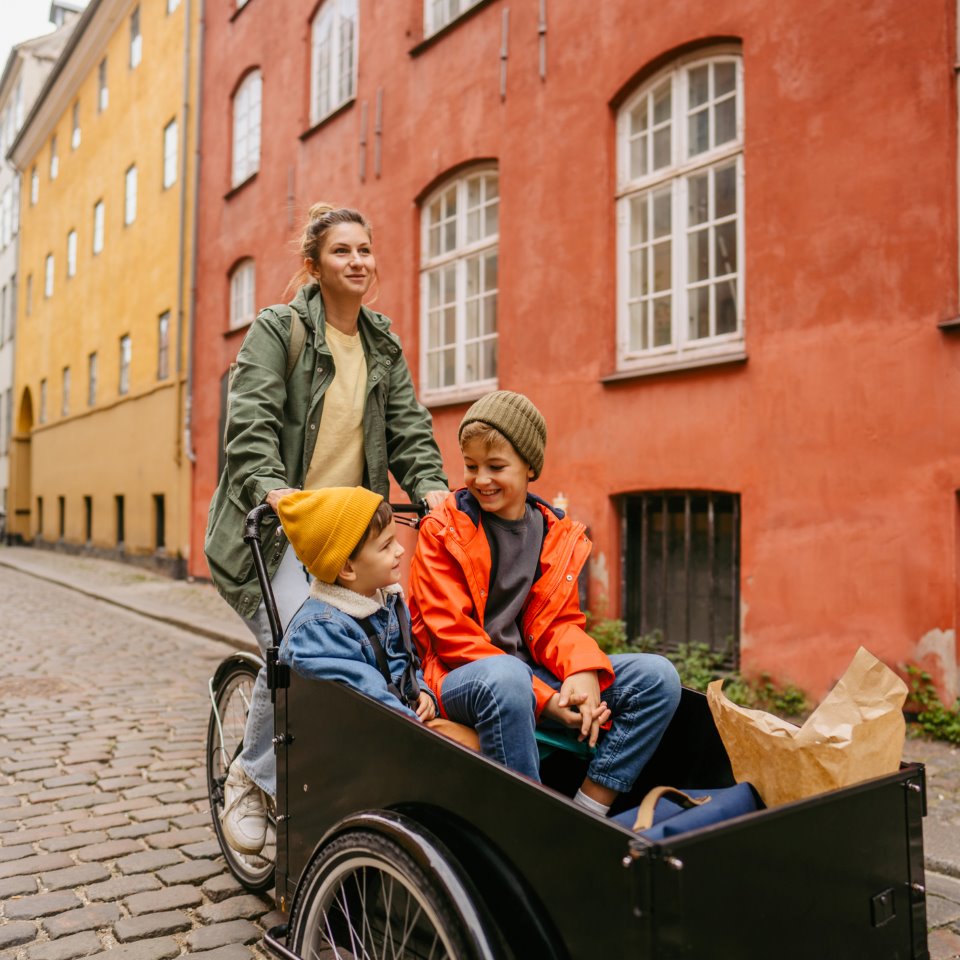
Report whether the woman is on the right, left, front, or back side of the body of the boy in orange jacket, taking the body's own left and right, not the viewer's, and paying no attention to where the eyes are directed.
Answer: back

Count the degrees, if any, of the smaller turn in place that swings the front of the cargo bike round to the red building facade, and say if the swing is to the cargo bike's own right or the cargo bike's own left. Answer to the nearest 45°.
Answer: approximately 135° to the cargo bike's own left

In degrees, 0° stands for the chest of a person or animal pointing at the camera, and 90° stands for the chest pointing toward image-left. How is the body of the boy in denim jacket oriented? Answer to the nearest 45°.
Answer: approximately 315°

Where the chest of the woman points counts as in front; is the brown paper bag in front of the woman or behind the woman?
in front

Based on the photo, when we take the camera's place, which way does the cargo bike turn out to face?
facing the viewer and to the right of the viewer

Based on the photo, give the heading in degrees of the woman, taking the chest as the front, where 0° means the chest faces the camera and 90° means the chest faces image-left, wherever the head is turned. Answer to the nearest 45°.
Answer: approximately 315°

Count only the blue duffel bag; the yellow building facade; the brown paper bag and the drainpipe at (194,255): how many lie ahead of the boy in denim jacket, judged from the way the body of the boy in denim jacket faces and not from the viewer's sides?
2

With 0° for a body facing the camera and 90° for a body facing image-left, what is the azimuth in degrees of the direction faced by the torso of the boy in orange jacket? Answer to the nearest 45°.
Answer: approximately 315°

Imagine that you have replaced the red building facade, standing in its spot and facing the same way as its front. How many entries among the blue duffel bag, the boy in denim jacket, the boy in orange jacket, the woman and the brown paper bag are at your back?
0

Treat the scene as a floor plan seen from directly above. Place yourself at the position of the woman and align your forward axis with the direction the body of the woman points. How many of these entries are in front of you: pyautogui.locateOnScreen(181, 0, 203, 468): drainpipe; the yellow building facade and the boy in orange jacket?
1

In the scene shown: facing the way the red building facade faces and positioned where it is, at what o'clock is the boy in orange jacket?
The boy in orange jacket is roughly at 11 o'clock from the red building facade.

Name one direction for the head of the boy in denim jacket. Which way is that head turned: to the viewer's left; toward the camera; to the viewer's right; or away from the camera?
to the viewer's right

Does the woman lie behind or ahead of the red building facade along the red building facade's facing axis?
ahead

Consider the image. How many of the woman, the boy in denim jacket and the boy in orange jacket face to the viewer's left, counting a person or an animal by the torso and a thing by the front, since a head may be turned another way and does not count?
0

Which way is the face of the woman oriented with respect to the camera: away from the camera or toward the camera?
toward the camera

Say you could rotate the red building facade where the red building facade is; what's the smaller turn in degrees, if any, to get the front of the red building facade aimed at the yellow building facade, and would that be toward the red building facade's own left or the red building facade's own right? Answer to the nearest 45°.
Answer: approximately 90° to the red building facade's own right

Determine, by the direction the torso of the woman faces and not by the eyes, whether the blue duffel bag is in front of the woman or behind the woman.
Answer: in front

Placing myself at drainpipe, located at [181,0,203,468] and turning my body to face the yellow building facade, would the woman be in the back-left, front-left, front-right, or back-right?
back-left

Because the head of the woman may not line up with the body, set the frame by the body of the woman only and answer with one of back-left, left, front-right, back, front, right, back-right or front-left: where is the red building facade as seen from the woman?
left

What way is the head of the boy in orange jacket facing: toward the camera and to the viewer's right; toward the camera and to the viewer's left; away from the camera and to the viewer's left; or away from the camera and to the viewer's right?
toward the camera and to the viewer's left

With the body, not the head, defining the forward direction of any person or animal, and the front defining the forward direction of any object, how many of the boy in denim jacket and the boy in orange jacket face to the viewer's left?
0

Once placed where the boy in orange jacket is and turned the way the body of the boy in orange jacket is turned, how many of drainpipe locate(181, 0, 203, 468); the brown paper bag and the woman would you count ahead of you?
1
